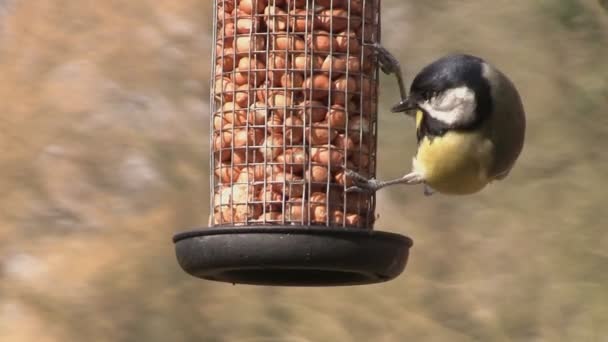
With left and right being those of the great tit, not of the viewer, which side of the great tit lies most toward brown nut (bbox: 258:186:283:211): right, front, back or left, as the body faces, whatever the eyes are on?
front

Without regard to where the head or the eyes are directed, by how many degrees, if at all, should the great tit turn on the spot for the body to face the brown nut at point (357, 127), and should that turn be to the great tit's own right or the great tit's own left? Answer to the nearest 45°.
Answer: approximately 45° to the great tit's own right

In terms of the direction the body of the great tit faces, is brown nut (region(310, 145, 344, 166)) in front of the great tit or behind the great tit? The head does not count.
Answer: in front

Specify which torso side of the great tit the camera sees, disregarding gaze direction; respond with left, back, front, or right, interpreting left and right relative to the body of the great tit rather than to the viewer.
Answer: left

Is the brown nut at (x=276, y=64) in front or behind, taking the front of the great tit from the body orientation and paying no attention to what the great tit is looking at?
in front

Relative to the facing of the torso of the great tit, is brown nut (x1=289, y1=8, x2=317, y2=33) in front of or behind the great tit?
in front
